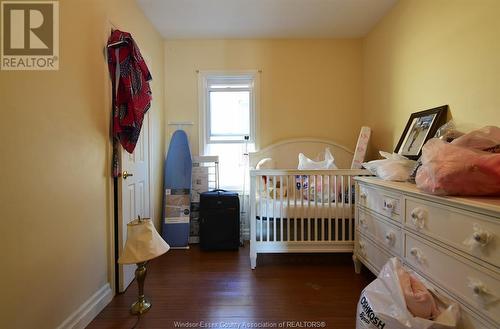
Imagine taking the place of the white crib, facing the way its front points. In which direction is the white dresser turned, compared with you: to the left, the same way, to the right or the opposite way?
to the right

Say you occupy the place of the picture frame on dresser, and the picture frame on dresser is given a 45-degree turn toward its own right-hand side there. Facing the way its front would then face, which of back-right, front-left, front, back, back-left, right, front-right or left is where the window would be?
front

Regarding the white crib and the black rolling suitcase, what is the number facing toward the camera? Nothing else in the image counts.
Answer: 2

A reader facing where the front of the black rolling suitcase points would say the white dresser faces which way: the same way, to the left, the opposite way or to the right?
to the right

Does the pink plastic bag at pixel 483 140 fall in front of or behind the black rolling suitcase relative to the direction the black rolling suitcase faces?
in front

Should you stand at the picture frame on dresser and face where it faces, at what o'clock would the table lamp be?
The table lamp is roughly at 12 o'clock from the picture frame on dresser.

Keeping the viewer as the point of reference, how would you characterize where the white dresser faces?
facing the viewer and to the left of the viewer

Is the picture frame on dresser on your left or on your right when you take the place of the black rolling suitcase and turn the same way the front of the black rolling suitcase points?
on your left

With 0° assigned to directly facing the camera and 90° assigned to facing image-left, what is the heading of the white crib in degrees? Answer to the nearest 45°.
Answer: approximately 0°

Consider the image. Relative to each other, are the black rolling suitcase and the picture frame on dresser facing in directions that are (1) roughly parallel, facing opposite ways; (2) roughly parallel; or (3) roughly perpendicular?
roughly perpendicular

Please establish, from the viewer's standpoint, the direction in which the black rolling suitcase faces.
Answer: facing the viewer

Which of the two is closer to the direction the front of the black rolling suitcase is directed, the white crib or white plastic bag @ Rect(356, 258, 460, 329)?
the white plastic bag

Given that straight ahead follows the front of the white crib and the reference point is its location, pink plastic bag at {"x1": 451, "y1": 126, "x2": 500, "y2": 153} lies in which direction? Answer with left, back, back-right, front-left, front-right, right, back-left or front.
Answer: front-left
